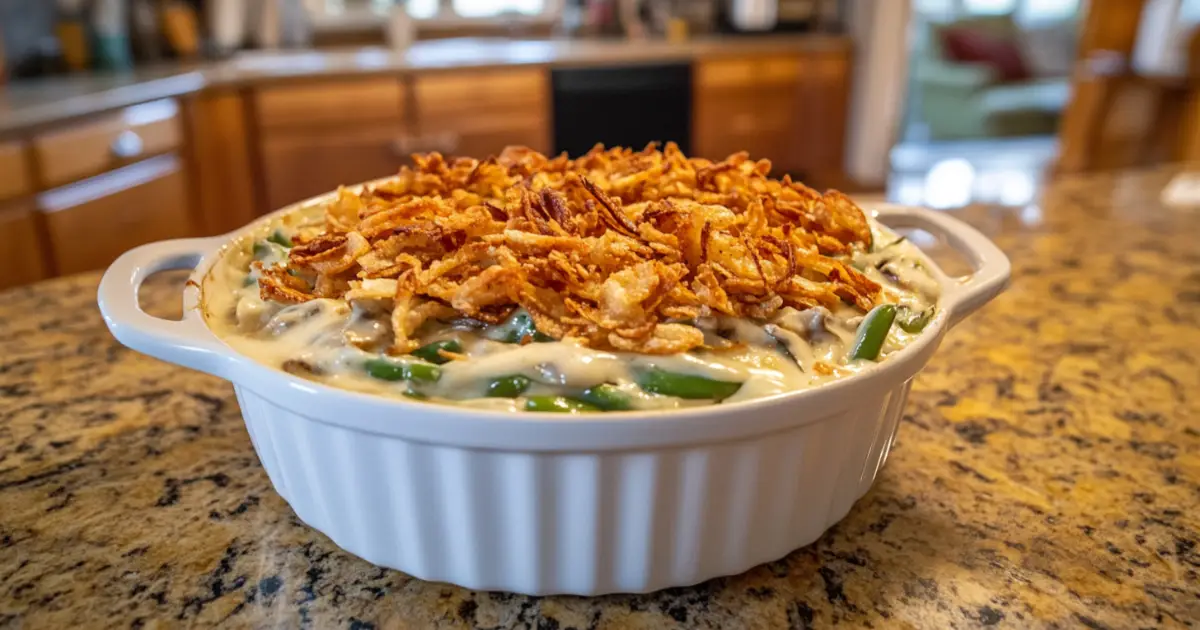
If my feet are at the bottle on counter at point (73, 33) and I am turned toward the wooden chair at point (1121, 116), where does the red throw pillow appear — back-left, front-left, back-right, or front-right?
front-left

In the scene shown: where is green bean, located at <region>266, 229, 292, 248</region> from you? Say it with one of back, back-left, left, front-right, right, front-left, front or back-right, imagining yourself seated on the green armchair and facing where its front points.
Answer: front-right

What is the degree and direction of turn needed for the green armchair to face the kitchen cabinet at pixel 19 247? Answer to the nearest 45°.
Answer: approximately 45° to its right

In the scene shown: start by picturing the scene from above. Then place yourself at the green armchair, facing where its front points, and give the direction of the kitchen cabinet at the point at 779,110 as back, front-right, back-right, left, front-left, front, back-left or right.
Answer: front-right

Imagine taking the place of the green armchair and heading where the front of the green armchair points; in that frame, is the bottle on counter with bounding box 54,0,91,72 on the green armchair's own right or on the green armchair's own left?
on the green armchair's own right

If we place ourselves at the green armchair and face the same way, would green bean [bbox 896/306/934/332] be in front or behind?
in front

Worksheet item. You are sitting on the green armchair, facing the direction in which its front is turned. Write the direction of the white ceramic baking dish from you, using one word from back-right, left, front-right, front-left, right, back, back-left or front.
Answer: front-right

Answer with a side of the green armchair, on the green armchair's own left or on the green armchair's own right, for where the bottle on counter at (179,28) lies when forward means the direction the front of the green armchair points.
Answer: on the green armchair's own right

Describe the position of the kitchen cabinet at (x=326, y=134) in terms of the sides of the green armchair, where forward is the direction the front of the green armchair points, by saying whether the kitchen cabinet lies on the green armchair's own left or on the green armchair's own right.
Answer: on the green armchair's own right

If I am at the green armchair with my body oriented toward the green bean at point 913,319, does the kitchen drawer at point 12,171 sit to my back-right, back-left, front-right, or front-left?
front-right

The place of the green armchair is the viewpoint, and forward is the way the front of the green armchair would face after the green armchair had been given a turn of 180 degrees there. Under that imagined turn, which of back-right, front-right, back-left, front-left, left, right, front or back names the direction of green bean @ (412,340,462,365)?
back-left

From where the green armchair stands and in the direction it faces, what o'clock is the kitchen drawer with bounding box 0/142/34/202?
The kitchen drawer is roughly at 2 o'clock from the green armchair.

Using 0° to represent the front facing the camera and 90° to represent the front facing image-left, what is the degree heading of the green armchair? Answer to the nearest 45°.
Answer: approximately 315°

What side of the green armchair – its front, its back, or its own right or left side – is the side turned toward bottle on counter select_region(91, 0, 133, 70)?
right

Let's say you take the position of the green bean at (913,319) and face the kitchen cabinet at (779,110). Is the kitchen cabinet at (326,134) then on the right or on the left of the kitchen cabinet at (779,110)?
left
